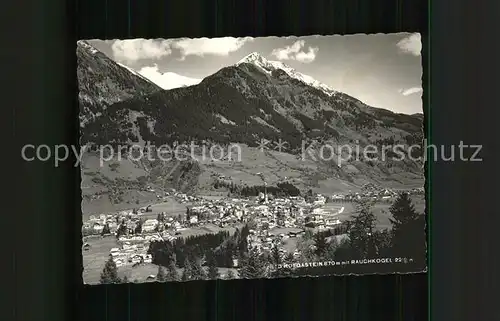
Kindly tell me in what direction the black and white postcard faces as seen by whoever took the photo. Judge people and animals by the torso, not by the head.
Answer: facing the viewer
